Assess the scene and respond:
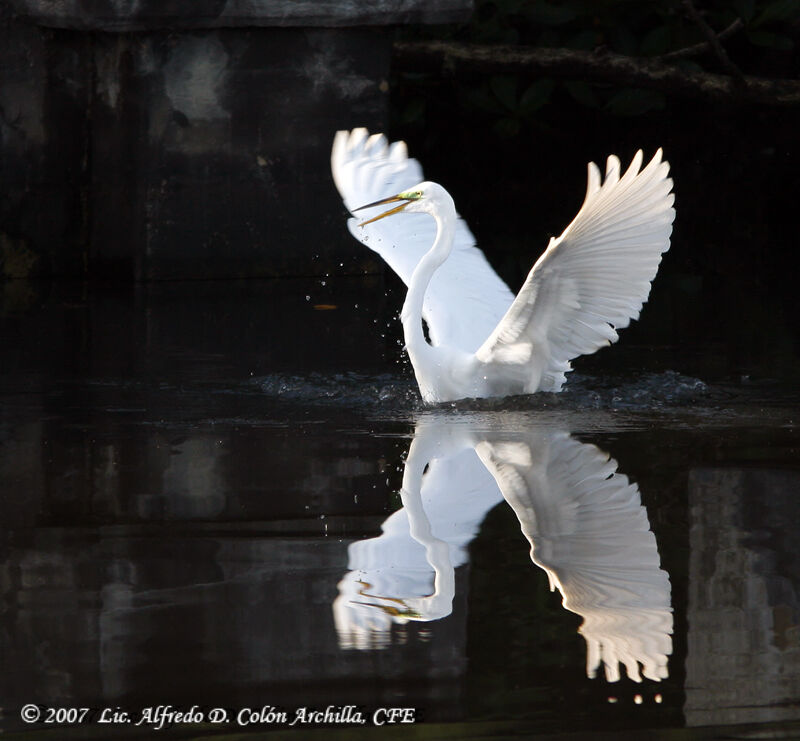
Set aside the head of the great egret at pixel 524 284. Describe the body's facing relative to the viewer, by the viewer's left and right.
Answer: facing the viewer and to the left of the viewer
